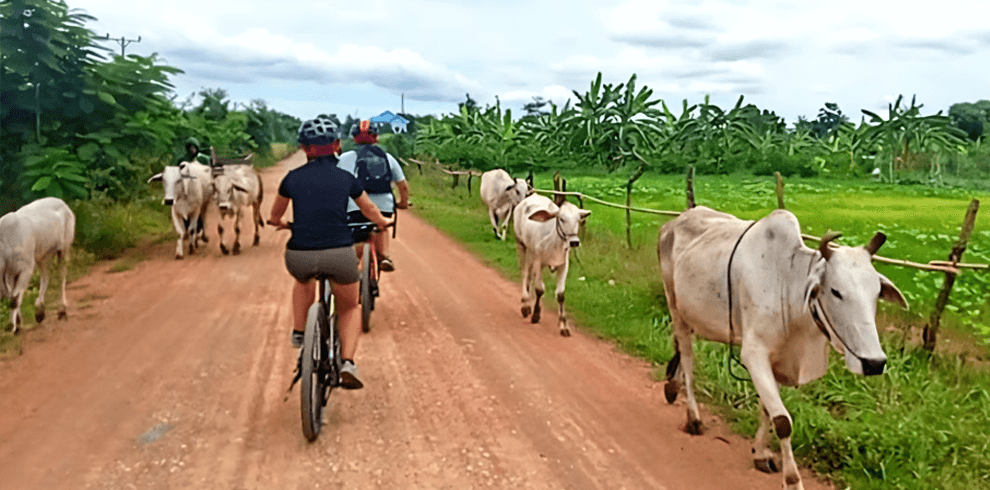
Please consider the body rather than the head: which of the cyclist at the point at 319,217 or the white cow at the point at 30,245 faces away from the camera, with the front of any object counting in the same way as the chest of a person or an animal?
the cyclist

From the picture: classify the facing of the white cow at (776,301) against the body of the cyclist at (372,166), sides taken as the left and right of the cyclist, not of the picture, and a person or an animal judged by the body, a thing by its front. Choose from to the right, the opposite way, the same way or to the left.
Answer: the opposite way

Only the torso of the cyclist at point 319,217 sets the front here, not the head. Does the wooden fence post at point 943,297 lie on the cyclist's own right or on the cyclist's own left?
on the cyclist's own right

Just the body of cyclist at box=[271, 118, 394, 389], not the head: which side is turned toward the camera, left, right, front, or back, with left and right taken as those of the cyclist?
back

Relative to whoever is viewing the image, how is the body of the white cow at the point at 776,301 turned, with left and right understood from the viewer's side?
facing the viewer and to the right of the viewer

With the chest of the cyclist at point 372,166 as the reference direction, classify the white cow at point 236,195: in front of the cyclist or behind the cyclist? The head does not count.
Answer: in front

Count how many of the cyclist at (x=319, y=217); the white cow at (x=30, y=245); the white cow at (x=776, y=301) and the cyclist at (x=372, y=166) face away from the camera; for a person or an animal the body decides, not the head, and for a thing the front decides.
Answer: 2

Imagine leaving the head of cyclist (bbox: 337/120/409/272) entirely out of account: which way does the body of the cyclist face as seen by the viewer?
away from the camera

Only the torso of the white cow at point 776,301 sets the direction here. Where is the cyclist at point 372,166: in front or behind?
behind

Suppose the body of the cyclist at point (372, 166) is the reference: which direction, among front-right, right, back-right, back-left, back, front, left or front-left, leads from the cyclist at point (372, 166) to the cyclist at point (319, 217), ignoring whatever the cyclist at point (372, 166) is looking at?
back

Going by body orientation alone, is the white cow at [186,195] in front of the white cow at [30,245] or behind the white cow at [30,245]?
behind

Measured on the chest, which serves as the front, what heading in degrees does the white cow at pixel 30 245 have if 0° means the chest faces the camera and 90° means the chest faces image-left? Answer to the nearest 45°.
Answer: approximately 45°

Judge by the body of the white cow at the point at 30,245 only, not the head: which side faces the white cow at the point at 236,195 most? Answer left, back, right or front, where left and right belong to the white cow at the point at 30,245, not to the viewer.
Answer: back

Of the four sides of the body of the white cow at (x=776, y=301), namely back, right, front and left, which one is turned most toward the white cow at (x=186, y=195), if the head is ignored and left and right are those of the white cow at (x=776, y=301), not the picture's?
back
